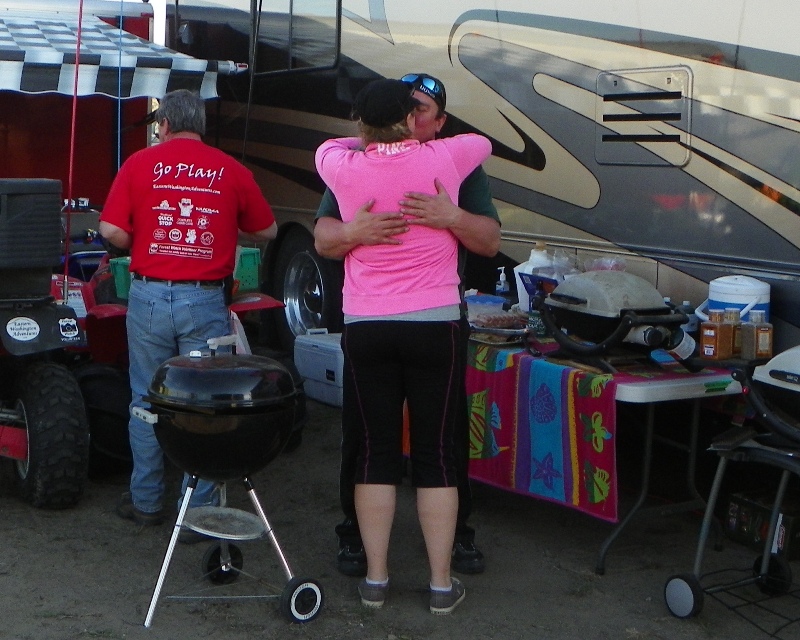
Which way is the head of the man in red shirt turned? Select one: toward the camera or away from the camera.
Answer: away from the camera

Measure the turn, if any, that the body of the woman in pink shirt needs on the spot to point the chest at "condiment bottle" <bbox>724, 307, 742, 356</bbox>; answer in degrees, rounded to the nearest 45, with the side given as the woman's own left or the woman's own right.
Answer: approximately 45° to the woman's own right

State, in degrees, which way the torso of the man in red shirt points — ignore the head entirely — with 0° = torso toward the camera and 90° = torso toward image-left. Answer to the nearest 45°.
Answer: approximately 180°

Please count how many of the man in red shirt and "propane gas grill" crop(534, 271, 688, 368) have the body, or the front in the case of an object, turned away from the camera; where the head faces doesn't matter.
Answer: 1

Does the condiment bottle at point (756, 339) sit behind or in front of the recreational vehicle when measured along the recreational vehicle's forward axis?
behind

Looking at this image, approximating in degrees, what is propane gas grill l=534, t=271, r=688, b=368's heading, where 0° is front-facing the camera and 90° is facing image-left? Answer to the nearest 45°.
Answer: approximately 45°

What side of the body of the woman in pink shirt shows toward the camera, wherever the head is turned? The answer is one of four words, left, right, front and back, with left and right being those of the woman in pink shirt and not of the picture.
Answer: back

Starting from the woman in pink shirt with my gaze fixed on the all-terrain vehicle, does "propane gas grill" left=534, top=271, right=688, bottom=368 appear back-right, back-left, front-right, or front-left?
back-right

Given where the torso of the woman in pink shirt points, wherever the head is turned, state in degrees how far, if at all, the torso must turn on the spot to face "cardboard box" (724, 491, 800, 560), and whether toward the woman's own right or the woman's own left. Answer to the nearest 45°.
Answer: approximately 45° to the woman's own right

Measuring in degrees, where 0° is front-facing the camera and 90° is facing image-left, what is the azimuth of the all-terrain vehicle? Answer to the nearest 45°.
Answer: approximately 135°

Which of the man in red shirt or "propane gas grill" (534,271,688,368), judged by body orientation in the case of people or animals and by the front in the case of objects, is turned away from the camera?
the man in red shirt

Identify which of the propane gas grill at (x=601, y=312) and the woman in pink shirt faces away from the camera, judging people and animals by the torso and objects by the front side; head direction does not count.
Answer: the woman in pink shirt

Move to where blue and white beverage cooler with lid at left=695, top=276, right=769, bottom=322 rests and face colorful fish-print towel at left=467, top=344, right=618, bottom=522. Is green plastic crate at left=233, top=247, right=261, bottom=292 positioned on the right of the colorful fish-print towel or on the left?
right
